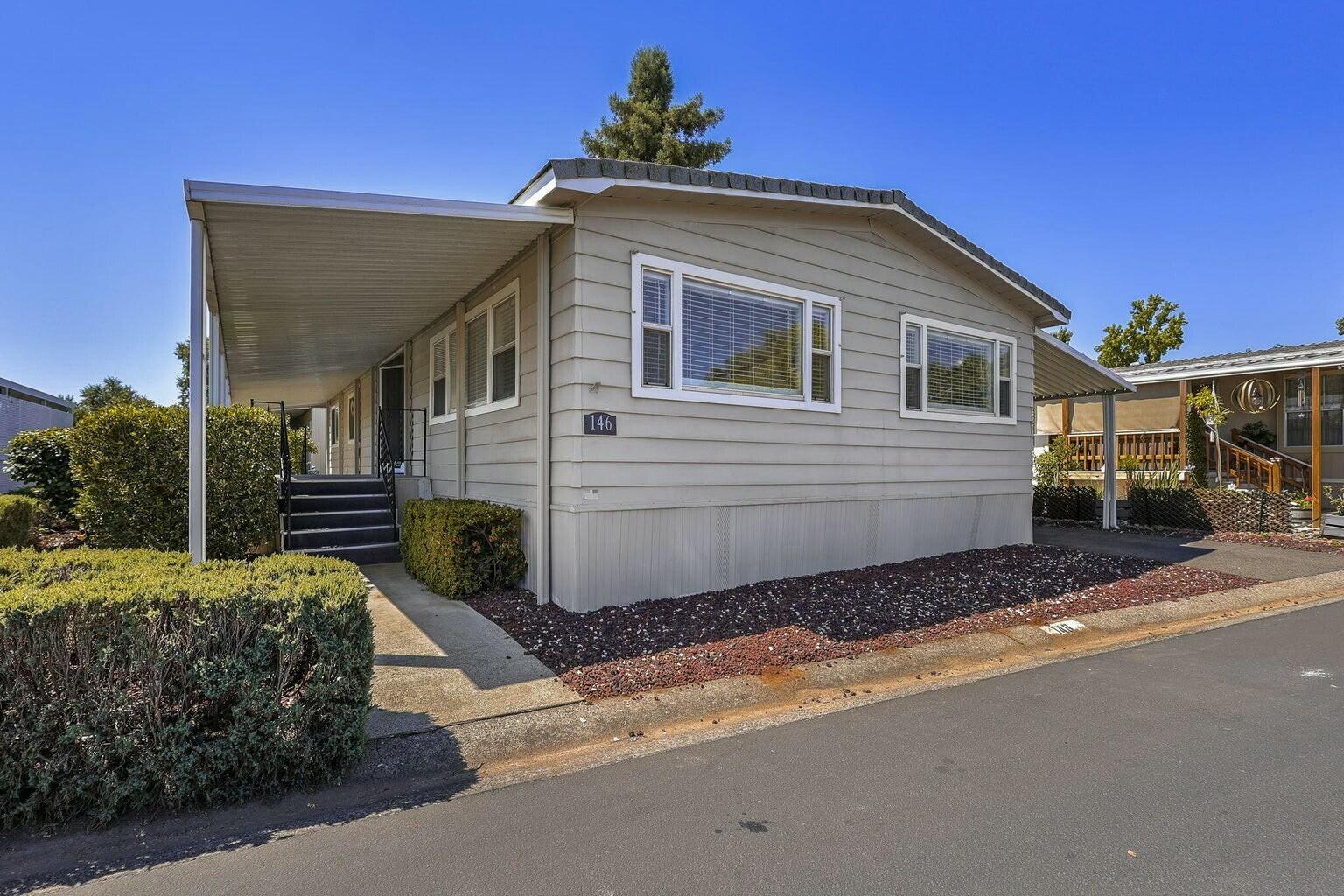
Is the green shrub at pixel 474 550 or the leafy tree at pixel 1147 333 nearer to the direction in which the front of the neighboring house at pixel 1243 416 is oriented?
the green shrub

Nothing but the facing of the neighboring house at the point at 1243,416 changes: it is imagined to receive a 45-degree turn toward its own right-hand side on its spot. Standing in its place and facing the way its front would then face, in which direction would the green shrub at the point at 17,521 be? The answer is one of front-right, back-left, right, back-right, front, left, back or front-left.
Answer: front-left

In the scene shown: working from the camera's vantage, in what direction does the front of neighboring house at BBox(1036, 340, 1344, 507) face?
facing the viewer and to the left of the viewer

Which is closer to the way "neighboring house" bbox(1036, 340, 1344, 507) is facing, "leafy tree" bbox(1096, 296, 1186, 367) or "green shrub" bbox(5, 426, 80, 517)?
the green shrub

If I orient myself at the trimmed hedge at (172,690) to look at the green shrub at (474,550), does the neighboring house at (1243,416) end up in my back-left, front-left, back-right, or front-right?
front-right

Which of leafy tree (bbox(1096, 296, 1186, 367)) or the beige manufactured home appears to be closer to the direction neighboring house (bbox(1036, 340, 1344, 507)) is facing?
the beige manufactured home

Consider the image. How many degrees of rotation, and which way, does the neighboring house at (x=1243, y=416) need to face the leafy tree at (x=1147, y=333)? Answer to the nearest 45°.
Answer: approximately 135° to its right

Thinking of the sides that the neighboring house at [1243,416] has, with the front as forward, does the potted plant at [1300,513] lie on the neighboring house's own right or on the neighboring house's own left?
on the neighboring house's own left
